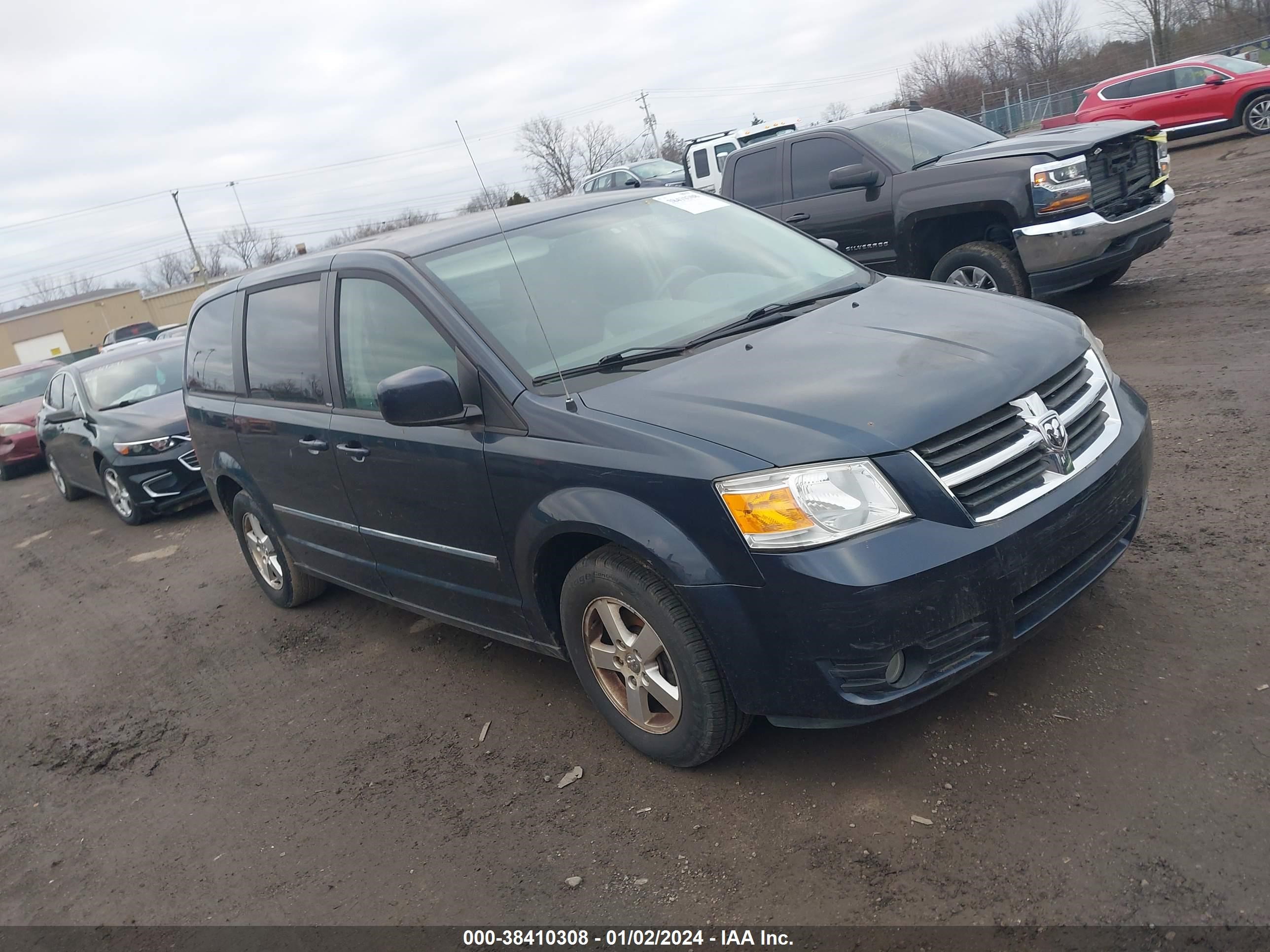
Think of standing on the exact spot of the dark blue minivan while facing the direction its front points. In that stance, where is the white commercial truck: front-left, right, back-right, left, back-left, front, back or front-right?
back-left

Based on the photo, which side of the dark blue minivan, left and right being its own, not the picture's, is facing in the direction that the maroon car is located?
back

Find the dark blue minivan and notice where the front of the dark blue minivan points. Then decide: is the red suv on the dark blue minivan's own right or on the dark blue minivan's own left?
on the dark blue minivan's own left

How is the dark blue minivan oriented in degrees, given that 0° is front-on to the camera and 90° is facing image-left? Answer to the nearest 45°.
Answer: approximately 315°

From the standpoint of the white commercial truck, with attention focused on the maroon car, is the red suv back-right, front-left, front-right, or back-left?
back-left
